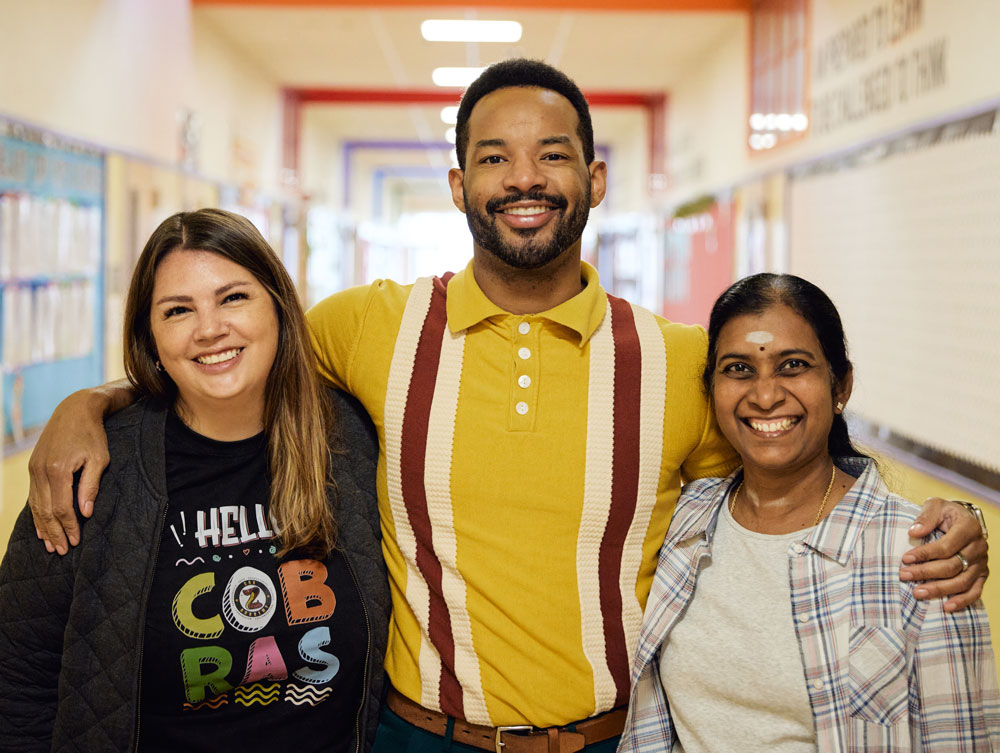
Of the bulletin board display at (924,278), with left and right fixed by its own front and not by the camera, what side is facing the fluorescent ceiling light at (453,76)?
right

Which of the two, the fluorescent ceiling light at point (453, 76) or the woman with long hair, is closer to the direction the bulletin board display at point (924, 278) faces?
the woman with long hair

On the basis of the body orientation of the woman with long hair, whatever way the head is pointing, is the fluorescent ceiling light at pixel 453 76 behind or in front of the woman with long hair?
behind

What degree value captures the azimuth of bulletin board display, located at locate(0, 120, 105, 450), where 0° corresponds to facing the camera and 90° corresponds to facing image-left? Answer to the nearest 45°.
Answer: approximately 315°

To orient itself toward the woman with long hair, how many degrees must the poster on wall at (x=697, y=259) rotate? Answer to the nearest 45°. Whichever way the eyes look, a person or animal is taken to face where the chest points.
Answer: approximately 45° to its left

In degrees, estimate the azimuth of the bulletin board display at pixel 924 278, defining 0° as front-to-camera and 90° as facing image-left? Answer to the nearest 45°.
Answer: approximately 45°

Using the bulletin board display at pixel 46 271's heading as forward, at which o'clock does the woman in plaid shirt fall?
The woman in plaid shirt is roughly at 1 o'clock from the bulletin board display.

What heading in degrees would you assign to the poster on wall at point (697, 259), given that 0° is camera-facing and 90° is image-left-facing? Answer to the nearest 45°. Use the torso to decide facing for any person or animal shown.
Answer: approximately 45°

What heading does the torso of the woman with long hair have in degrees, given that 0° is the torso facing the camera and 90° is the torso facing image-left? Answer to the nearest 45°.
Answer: approximately 0°

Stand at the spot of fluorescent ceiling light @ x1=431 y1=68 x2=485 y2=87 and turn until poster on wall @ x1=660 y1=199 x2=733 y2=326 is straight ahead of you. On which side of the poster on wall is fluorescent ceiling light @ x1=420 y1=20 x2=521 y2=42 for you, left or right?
right

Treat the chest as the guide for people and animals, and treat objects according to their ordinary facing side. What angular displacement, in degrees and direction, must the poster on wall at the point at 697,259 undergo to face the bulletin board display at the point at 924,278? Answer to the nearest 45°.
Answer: approximately 45° to its left
